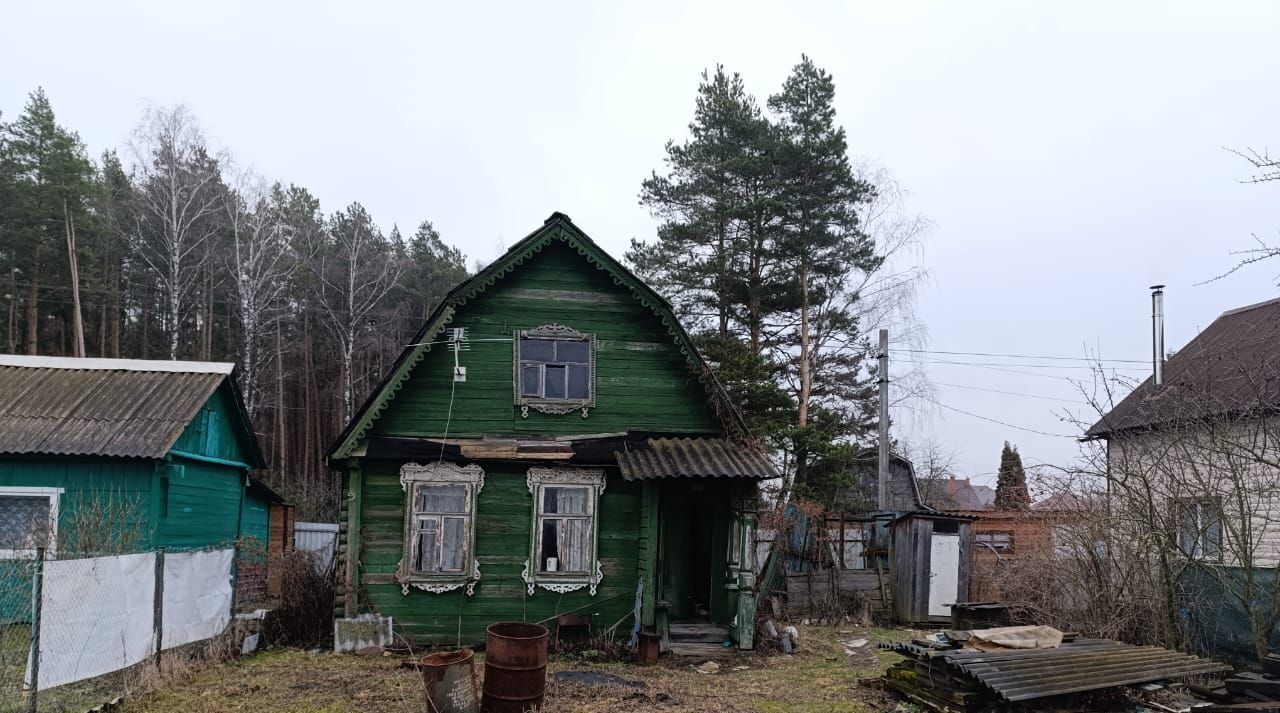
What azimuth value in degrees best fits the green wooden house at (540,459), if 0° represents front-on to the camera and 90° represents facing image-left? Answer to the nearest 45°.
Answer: approximately 0°

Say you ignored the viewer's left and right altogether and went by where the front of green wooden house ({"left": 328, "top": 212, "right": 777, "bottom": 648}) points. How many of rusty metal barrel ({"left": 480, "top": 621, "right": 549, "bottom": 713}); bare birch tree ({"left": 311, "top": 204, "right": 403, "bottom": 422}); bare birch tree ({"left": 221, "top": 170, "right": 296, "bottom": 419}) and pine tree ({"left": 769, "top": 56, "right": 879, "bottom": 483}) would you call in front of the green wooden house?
1

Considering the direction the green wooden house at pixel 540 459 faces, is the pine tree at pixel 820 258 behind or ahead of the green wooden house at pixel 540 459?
behind

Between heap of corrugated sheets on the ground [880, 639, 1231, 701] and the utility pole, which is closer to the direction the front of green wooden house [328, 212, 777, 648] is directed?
the heap of corrugated sheets on the ground

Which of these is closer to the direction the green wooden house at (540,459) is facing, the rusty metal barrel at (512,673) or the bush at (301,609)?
the rusty metal barrel

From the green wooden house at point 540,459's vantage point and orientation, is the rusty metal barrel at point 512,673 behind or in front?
in front

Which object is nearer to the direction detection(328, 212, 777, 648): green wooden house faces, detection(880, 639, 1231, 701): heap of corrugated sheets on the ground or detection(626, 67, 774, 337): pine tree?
the heap of corrugated sheets on the ground

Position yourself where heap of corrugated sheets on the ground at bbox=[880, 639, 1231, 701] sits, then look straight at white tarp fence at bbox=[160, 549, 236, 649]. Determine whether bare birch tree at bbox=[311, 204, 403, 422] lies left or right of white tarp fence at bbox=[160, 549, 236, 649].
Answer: right

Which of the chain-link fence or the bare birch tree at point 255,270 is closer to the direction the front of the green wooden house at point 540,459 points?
the chain-link fence

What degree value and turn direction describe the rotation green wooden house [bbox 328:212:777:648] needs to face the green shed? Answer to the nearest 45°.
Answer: approximately 90° to its right

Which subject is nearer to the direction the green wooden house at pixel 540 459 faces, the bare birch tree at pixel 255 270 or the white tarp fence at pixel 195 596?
the white tarp fence

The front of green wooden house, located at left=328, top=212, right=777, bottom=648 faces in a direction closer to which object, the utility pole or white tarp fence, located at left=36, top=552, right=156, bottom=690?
the white tarp fence
